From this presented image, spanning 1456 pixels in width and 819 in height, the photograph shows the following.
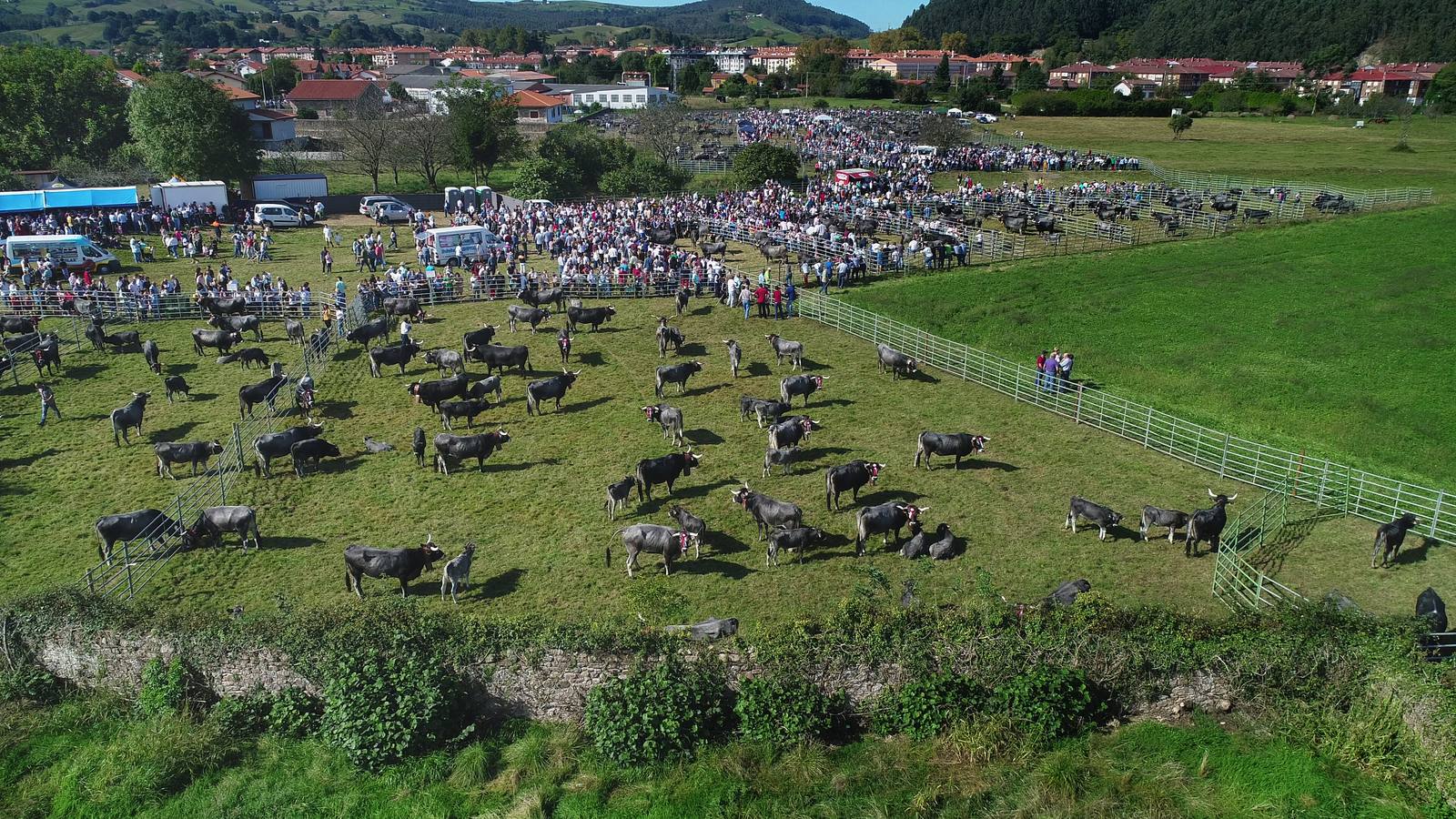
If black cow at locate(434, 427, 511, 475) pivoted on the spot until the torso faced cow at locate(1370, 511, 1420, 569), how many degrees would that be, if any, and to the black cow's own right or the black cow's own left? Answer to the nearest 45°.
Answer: approximately 45° to the black cow's own right

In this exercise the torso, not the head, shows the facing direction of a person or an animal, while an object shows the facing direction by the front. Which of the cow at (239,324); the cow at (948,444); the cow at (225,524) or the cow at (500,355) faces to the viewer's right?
the cow at (948,444)

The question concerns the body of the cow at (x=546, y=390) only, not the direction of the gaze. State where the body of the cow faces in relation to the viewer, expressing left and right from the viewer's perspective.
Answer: facing away from the viewer and to the right of the viewer

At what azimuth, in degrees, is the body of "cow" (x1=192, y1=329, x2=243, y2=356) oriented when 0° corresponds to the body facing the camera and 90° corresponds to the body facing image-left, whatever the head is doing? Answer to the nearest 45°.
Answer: approximately 270°

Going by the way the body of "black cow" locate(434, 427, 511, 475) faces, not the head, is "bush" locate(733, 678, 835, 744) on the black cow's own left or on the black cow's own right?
on the black cow's own right

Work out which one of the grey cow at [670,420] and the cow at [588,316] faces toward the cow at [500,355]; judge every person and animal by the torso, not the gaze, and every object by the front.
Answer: the grey cow

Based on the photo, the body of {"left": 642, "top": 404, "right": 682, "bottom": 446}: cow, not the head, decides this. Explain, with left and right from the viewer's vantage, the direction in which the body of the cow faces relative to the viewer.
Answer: facing away from the viewer and to the left of the viewer

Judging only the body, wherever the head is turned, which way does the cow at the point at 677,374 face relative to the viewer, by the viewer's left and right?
facing to the right of the viewer

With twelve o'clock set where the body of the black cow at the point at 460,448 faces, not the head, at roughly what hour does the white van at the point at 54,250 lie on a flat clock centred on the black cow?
The white van is roughly at 8 o'clock from the black cow.

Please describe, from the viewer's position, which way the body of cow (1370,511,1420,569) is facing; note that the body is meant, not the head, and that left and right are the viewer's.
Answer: facing away from the viewer and to the right of the viewer

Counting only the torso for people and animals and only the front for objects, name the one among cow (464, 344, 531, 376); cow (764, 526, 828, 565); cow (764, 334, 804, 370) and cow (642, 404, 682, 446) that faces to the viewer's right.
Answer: cow (764, 526, 828, 565)
